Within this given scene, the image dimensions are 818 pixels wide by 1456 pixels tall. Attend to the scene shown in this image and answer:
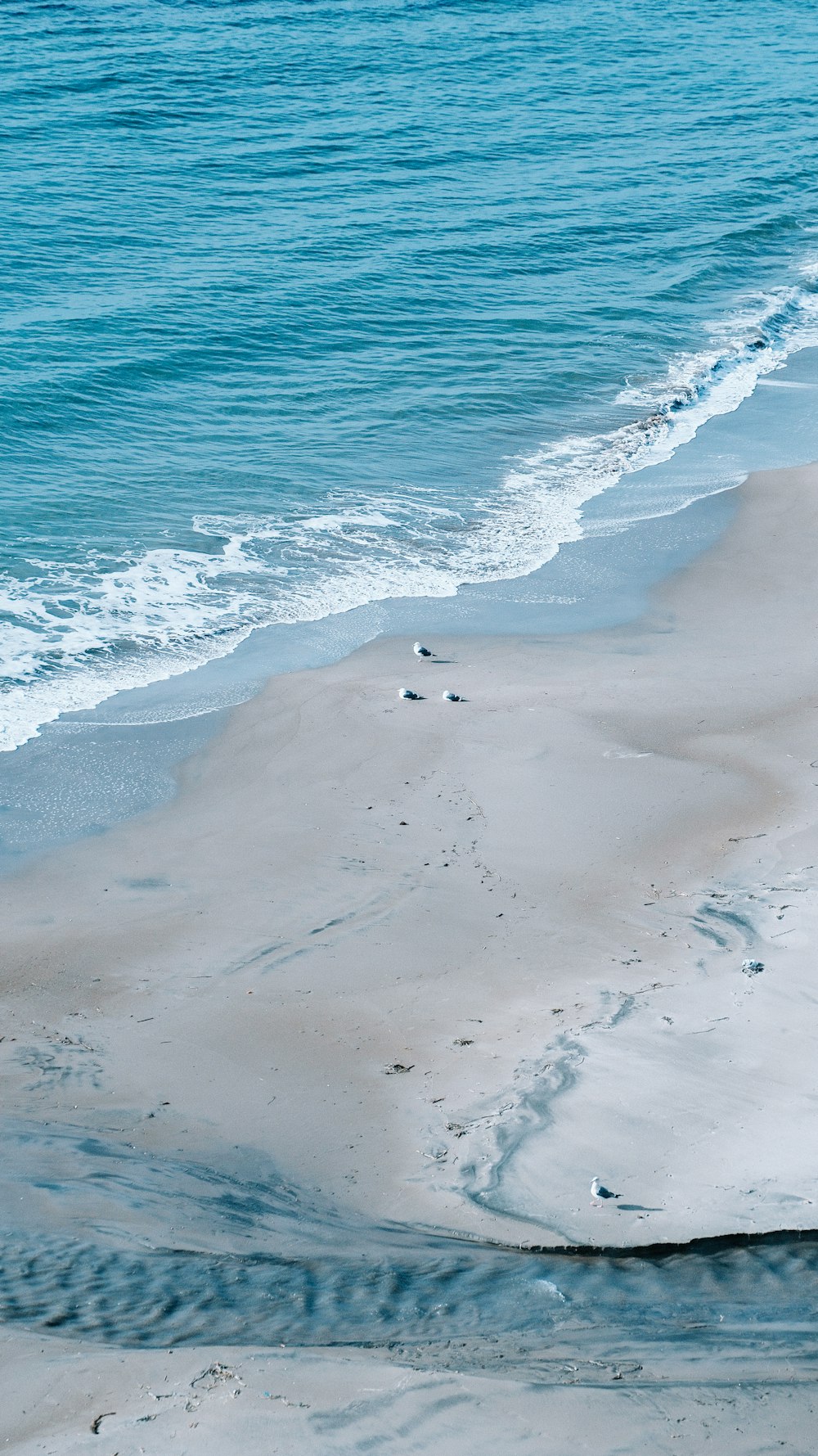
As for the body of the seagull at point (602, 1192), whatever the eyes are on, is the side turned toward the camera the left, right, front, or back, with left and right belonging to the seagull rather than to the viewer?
left
